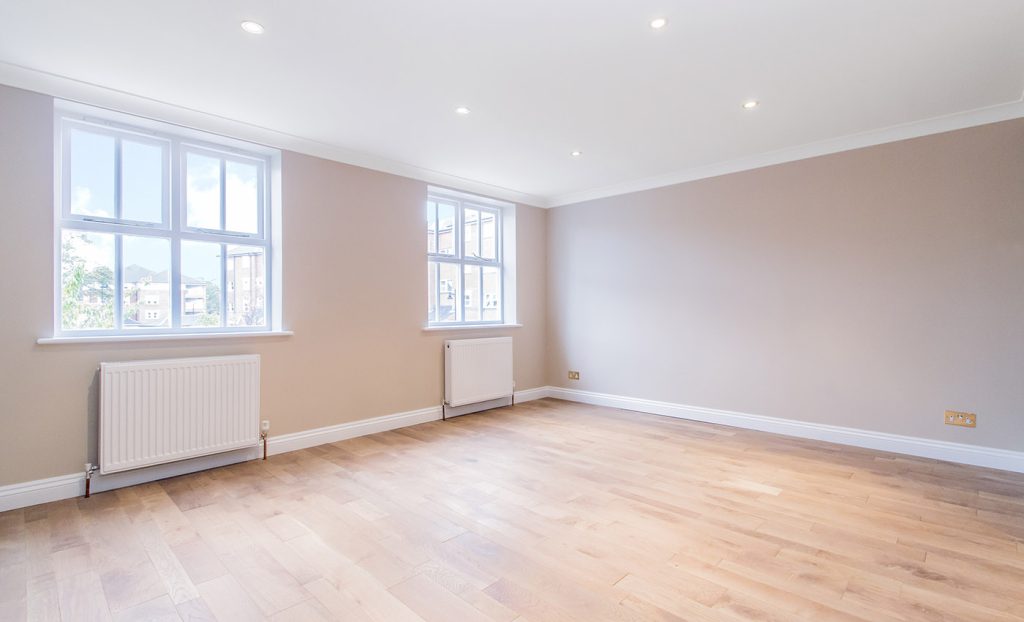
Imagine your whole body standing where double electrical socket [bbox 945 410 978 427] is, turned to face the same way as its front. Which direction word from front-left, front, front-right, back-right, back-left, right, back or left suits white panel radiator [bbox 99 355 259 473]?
front-right

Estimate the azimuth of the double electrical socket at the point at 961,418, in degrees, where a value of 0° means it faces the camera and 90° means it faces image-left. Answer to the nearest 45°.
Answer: approximately 0°

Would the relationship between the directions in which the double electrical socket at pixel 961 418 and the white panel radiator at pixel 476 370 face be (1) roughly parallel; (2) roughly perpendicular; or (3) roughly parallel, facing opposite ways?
roughly perpendicular

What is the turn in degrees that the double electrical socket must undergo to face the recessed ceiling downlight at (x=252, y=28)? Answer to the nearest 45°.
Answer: approximately 45° to its right

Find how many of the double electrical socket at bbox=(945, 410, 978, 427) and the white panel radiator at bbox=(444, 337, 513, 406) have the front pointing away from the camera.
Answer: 0

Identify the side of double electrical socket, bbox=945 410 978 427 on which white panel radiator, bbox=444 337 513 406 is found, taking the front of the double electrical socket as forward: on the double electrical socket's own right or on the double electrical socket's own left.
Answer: on the double electrical socket's own right

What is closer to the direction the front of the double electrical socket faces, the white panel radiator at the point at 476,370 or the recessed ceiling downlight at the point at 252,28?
the recessed ceiling downlight

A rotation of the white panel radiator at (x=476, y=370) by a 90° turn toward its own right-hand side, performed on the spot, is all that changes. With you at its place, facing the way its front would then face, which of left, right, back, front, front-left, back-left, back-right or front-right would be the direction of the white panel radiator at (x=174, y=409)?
front

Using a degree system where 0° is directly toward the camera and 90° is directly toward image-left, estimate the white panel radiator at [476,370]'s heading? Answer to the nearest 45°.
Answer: approximately 315°

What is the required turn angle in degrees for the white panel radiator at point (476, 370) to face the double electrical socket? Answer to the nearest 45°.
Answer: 0° — it already faces it

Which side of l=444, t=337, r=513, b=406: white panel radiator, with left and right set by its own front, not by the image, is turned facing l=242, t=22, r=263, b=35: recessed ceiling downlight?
right
